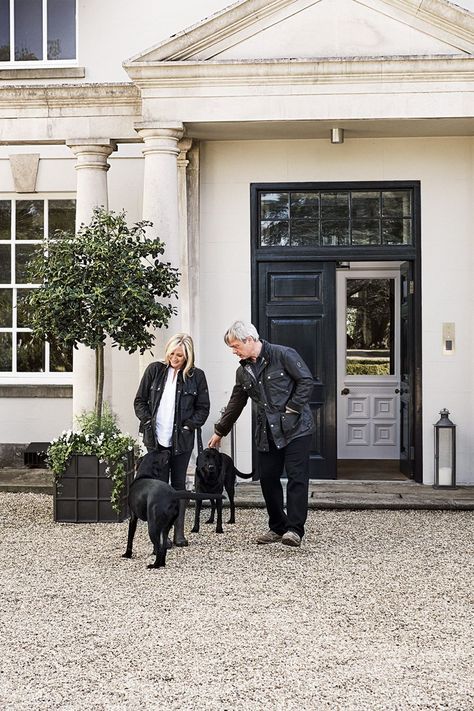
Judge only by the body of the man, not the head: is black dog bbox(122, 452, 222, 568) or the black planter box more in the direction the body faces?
the black dog

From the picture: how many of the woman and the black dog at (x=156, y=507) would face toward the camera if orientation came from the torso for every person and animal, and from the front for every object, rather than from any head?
1

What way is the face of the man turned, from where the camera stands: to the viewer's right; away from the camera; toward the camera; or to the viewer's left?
to the viewer's left

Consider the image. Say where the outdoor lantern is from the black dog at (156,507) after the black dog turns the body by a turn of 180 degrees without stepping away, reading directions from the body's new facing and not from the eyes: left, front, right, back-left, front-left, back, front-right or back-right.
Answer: left

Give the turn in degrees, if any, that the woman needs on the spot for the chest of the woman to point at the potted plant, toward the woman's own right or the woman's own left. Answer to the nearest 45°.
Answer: approximately 135° to the woman's own right

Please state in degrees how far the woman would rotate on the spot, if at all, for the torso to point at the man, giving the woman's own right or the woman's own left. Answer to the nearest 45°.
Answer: approximately 90° to the woman's own left

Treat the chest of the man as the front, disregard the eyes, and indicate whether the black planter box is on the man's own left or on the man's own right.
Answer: on the man's own right

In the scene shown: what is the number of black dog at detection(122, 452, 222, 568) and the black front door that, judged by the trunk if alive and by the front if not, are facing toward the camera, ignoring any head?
1

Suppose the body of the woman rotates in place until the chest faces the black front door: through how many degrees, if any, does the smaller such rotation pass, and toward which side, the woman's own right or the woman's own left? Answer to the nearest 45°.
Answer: approximately 135° to the woman's own left

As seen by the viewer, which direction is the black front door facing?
toward the camera

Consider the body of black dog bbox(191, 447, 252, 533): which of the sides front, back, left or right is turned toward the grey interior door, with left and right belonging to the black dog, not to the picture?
back

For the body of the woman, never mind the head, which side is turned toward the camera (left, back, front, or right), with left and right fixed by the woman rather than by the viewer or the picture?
front
